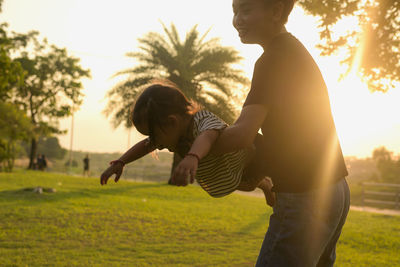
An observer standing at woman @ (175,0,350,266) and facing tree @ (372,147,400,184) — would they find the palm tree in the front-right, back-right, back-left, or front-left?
front-left

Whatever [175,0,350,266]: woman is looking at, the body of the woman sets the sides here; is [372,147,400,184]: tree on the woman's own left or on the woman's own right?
on the woman's own right

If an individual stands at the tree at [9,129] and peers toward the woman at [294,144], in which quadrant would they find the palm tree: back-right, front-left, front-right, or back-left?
front-left

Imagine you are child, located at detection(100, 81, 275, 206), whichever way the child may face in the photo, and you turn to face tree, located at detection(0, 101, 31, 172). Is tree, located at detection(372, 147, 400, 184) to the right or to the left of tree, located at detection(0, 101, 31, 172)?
right

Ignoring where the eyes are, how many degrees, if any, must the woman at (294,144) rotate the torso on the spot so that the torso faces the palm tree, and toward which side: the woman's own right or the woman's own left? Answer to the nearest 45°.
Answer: approximately 90° to the woman's own right

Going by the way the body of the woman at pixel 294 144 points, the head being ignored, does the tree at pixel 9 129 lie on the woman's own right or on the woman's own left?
on the woman's own right

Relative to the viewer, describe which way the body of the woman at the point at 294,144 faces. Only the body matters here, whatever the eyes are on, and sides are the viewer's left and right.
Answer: facing to the left of the viewer
